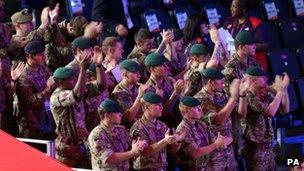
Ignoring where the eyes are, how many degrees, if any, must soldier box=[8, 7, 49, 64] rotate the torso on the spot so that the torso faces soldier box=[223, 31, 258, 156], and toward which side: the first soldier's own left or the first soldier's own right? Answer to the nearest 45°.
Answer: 0° — they already face them
